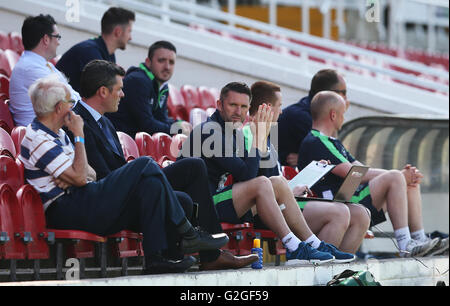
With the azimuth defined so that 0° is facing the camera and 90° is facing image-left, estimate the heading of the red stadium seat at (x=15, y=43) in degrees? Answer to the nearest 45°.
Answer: approximately 315°

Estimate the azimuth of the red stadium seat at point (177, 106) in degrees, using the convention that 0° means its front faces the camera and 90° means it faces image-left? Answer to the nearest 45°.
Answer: approximately 315°

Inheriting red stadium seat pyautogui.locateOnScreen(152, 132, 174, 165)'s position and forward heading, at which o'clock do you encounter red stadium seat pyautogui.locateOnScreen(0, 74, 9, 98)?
red stadium seat pyautogui.locateOnScreen(0, 74, 9, 98) is roughly at 5 o'clock from red stadium seat pyautogui.locateOnScreen(152, 132, 174, 165).

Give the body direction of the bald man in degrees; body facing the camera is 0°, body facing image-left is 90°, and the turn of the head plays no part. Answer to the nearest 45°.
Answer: approximately 270°

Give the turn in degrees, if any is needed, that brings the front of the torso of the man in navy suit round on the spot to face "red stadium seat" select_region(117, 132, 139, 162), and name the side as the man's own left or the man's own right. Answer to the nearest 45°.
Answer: approximately 90° to the man's own left

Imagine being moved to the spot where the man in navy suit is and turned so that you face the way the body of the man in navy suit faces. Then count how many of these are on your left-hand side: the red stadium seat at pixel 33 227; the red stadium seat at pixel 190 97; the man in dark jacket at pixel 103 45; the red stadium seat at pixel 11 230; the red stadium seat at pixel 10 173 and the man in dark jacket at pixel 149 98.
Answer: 3

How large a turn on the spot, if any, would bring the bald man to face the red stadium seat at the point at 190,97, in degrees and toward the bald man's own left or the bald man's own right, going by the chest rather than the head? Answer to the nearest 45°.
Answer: approximately 135° to the bald man's own left

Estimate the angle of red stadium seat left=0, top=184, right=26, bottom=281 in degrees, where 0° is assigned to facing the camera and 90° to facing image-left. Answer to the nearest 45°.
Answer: approximately 315°

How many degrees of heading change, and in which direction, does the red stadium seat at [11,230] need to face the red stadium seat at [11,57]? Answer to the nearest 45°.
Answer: approximately 135° to its left

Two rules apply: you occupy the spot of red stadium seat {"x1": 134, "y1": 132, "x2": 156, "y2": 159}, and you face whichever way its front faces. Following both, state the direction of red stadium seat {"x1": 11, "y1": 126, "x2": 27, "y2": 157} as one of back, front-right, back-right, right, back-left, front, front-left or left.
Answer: right

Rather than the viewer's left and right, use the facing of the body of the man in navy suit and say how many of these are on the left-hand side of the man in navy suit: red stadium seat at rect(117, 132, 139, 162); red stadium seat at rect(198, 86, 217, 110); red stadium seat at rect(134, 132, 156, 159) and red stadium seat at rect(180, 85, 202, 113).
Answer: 4
